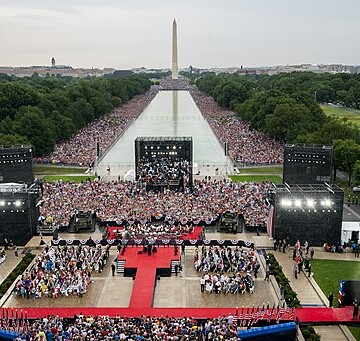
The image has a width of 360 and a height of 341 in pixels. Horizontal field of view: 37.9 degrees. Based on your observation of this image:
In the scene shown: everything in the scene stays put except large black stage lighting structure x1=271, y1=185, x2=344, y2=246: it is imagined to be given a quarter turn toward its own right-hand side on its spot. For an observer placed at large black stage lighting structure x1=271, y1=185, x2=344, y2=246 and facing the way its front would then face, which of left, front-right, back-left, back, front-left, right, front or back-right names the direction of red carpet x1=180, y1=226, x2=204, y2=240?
front

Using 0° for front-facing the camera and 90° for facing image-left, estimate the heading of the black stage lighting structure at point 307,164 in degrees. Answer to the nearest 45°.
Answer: approximately 0°

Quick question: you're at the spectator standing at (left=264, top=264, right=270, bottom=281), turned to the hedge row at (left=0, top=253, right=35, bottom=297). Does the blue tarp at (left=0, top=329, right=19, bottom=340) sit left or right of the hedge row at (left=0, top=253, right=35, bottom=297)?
left

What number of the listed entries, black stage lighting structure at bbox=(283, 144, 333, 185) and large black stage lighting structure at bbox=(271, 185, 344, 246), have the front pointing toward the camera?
2

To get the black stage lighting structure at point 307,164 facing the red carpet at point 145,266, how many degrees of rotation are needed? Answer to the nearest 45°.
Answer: approximately 45° to its right

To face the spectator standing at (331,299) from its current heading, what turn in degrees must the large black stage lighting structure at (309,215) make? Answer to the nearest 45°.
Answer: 0° — it already faces them

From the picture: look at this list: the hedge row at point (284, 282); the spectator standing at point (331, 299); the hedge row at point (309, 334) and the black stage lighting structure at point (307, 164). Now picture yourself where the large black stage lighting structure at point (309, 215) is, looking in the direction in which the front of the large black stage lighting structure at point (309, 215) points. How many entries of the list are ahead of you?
3

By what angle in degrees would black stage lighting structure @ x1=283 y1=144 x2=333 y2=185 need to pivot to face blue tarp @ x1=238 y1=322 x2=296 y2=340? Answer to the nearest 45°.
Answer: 0° — it already faces it
